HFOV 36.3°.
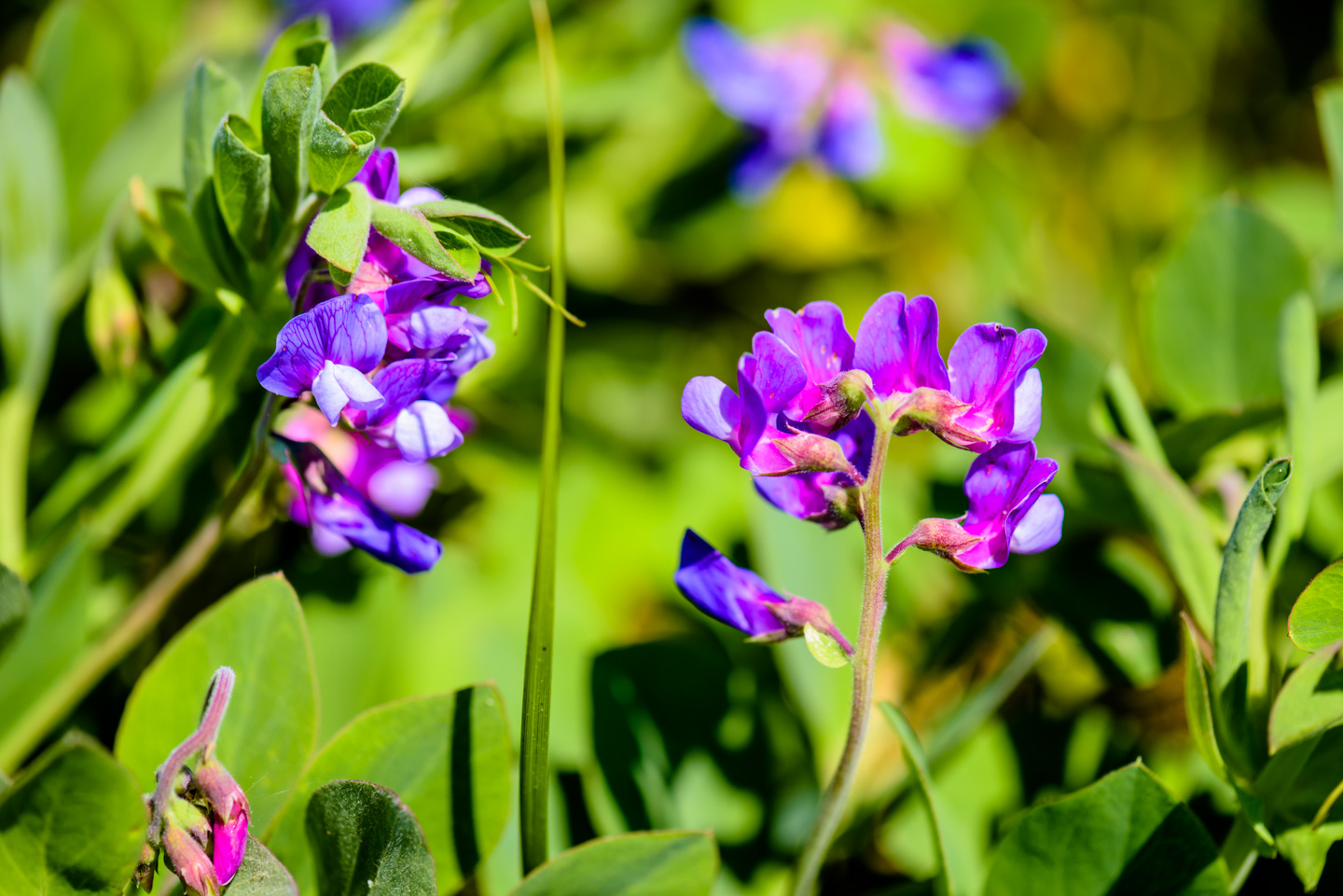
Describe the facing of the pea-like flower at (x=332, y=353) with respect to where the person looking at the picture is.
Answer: facing the viewer
